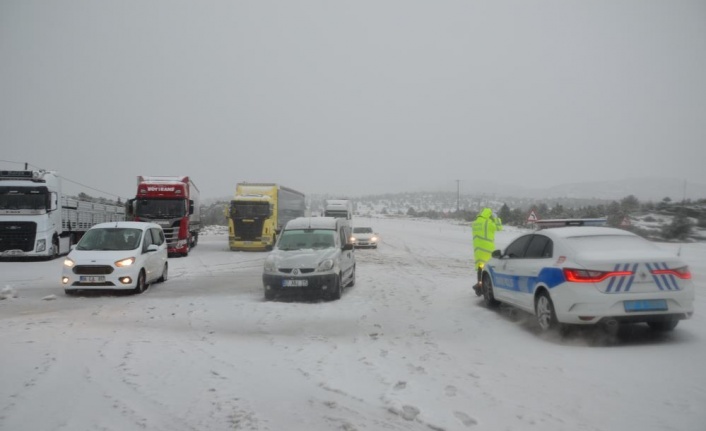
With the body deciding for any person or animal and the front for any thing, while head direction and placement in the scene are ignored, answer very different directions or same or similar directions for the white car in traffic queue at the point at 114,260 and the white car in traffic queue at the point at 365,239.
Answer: same or similar directions

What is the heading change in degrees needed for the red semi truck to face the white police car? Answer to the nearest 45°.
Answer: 0° — it already faces it

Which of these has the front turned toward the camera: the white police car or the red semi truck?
the red semi truck

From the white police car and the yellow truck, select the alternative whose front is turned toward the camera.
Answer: the yellow truck

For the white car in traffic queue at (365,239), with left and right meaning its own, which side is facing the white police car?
front

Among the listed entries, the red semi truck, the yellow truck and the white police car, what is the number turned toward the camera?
2

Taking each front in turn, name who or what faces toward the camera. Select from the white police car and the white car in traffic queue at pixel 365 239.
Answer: the white car in traffic queue

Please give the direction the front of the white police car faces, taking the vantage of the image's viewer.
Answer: facing away from the viewer and to the left of the viewer

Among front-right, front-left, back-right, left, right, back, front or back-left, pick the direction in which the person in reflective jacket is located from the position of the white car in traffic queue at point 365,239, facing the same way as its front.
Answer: front

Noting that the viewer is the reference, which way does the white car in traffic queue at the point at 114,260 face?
facing the viewer and to the left of the viewer

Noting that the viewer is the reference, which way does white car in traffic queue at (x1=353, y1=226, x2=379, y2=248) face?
facing the viewer

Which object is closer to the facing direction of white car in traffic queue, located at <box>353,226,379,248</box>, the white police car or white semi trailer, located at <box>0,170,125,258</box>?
the white police car

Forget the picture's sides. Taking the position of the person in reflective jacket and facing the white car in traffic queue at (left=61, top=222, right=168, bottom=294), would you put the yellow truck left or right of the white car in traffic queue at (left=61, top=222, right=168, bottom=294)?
right

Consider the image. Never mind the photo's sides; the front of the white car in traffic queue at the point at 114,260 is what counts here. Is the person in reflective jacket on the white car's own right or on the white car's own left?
on the white car's own left

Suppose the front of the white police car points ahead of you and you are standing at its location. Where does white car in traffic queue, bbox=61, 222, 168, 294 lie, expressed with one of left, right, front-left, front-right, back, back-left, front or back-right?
front-left

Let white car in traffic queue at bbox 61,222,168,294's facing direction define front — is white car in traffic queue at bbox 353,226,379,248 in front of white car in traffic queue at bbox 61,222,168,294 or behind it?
behind
